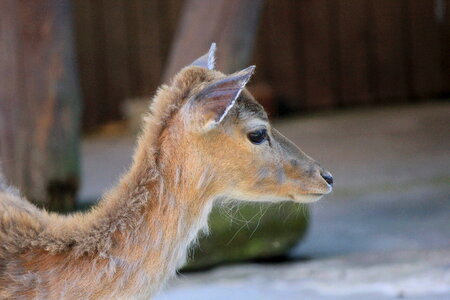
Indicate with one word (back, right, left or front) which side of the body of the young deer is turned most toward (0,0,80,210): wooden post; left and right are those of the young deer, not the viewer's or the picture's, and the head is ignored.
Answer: left

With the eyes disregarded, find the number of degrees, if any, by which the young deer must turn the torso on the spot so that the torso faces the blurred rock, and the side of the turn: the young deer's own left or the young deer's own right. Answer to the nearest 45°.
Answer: approximately 90° to the young deer's own left

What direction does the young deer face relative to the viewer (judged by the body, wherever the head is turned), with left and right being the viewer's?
facing to the right of the viewer
